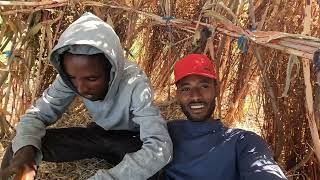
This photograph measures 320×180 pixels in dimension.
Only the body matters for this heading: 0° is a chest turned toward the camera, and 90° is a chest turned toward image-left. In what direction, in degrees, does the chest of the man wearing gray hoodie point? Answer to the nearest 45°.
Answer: approximately 45°
